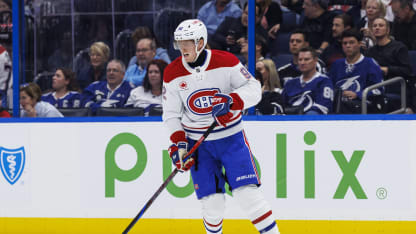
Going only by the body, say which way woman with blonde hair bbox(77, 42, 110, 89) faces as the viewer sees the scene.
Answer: toward the camera

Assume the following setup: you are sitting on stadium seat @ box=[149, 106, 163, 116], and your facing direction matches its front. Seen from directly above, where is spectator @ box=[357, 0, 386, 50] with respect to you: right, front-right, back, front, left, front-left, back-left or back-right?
back-left

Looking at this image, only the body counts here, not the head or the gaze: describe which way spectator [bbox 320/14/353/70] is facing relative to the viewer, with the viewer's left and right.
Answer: facing the viewer and to the left of the viewer

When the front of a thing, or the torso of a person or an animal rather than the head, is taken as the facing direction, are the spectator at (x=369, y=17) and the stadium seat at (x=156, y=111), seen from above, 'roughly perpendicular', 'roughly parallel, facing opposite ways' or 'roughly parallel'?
roughly parallel

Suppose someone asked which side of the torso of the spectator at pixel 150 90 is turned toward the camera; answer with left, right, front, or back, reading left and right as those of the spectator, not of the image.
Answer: front

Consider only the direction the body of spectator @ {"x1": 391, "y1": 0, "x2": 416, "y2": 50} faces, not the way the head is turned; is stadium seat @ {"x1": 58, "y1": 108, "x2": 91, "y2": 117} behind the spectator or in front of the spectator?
in front

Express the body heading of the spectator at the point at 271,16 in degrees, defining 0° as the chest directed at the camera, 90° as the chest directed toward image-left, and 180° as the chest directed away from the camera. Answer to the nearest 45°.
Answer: approximately 45°

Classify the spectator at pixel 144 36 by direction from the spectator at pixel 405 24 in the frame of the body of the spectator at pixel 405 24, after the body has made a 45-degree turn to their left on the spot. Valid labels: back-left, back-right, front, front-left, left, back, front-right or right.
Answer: right

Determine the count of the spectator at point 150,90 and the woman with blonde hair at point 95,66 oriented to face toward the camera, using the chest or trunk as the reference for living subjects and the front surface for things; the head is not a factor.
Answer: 2

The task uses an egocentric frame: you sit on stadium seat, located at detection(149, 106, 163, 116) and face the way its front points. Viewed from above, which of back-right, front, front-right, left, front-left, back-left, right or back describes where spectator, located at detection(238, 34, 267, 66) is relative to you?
back-left

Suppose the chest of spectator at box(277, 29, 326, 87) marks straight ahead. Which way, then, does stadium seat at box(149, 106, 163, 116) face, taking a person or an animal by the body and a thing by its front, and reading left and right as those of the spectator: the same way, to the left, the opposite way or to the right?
the same way

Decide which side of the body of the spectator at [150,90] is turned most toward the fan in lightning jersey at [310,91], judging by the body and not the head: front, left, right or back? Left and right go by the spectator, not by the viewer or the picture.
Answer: left
